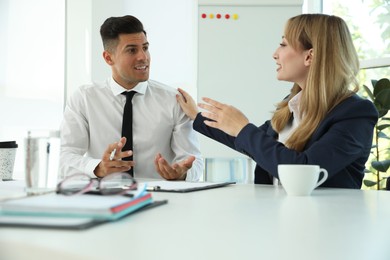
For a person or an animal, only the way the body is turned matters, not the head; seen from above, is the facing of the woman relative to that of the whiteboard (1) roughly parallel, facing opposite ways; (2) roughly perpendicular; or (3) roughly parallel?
roughly perpendicular

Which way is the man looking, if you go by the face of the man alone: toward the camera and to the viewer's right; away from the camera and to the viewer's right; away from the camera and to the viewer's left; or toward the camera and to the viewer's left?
toward the camera and to the viewer's right

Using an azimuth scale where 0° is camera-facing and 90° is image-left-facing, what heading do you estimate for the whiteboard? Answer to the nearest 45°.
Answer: approximately 0°

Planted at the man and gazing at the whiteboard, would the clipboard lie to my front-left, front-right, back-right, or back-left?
back-right

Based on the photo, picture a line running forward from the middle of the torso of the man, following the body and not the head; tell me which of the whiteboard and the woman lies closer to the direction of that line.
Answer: the woman

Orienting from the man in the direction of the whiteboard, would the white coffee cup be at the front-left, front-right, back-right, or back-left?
back-right

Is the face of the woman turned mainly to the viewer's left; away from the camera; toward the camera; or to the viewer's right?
to the viewer's left

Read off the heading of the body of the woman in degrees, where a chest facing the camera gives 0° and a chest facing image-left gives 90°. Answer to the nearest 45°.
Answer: approximately 90°

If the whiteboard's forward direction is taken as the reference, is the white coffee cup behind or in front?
in front

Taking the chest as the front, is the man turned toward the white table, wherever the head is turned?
yes

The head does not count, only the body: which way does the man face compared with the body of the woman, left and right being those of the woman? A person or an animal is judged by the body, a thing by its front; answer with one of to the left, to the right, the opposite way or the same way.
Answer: to the left

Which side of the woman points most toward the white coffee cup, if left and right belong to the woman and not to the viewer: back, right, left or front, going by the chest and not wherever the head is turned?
left
